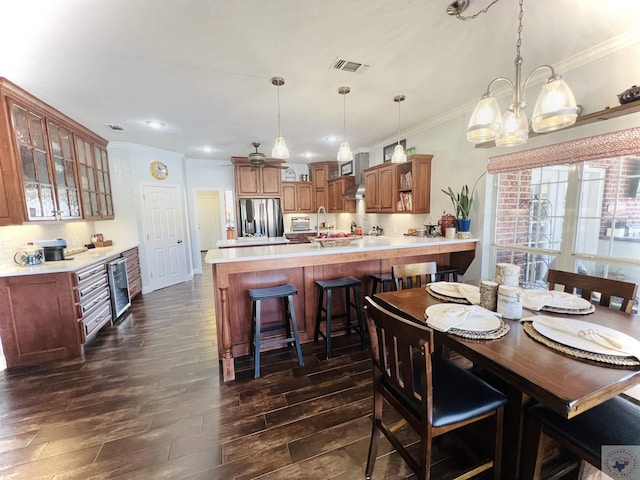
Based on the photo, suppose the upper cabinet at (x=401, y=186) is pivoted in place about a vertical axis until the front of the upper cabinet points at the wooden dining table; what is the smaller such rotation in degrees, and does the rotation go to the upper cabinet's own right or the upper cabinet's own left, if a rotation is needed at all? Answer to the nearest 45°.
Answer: approximately 45° to the upper cabinet's own left

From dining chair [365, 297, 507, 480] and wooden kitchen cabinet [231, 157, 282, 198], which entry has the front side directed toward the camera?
the wooden kitchen cabinet

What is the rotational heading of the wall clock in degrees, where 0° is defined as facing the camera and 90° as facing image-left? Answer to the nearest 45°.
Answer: approximately 315°

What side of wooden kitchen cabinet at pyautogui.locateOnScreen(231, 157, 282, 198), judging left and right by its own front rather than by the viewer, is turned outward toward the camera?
front

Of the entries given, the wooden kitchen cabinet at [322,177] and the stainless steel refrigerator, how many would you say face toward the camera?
2

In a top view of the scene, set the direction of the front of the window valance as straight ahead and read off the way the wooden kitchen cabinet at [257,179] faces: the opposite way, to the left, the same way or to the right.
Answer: to the left

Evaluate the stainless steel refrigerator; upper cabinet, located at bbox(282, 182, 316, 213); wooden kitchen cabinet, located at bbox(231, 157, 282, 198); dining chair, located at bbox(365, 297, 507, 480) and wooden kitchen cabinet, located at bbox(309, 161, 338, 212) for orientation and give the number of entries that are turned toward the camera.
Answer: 4

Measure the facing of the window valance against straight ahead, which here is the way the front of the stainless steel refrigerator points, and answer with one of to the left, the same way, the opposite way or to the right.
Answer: to the right

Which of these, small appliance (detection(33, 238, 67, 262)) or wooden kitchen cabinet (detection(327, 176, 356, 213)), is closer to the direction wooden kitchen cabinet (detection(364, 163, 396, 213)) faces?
the small appliance

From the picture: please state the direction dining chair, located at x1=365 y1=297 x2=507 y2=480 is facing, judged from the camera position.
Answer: facing away from the viewer and to the right of the viewer

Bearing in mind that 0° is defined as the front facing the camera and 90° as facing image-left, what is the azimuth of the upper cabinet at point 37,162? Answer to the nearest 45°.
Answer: approximately 315°

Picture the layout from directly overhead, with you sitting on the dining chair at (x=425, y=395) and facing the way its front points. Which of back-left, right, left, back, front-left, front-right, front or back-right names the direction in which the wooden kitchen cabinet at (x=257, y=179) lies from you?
left

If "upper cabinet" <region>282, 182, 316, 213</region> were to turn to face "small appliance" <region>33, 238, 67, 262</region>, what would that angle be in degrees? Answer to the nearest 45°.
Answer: approximately 45° to its right

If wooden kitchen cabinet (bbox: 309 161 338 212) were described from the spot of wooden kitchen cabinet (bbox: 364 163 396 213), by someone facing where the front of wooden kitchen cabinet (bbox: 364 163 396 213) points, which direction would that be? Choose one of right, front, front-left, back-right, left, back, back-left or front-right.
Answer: right

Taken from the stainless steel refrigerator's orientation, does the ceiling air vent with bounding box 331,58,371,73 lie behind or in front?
in front

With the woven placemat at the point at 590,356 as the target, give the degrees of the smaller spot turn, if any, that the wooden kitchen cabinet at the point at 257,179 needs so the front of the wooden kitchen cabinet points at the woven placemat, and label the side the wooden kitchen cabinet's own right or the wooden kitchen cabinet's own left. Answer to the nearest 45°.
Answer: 0° — it already faces it

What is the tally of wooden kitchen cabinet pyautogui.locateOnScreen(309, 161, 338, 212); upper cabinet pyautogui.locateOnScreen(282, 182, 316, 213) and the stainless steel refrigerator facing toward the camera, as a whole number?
3

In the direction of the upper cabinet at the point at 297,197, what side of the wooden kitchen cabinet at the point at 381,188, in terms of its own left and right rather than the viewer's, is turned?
right

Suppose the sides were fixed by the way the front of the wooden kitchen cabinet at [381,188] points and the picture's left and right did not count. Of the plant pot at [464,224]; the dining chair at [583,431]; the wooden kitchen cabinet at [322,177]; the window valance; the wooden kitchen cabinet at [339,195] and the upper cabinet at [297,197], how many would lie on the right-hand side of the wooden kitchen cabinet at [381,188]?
3
